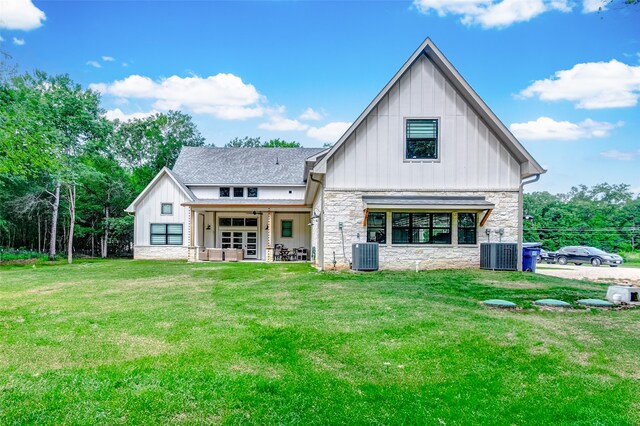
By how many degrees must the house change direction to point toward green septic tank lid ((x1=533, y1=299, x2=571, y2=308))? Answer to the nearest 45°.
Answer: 0° — it already faces it

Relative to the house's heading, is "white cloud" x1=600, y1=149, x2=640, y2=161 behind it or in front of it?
behind

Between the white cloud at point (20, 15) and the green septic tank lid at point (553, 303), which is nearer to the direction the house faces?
the green septic tank lid

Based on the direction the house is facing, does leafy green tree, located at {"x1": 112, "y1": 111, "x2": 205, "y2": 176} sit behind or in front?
behind
